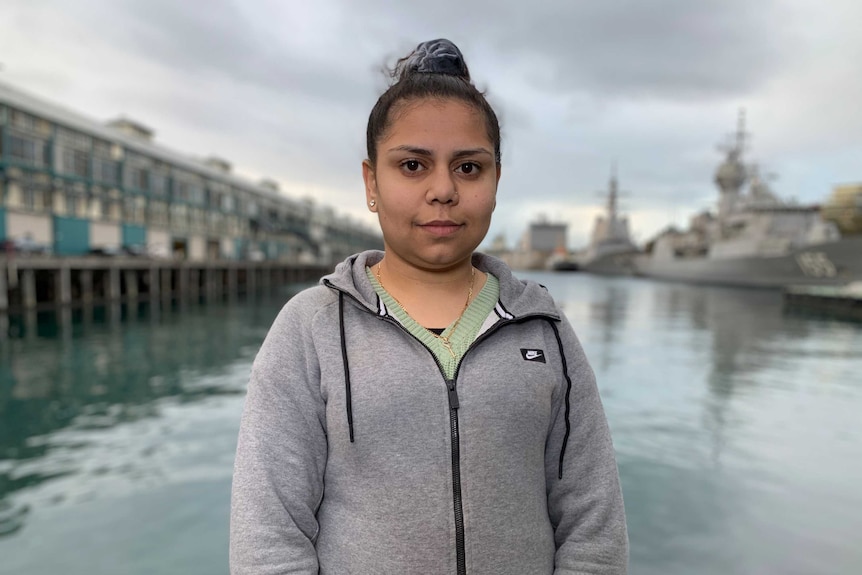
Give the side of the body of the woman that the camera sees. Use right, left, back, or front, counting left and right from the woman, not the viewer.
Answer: front

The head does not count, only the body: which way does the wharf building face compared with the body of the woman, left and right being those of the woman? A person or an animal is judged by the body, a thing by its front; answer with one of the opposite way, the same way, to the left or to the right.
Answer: to the left

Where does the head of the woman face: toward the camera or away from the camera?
toward the camera

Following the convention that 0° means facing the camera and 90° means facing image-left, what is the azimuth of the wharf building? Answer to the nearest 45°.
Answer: approximately 315°

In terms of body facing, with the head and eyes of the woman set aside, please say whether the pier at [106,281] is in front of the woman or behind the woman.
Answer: behind

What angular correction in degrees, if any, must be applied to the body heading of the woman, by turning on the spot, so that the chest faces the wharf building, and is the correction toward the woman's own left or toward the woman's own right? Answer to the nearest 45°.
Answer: approximately 135° to the woman's own right

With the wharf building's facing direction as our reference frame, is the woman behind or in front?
in front

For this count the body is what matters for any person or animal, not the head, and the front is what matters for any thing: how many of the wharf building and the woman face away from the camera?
0
